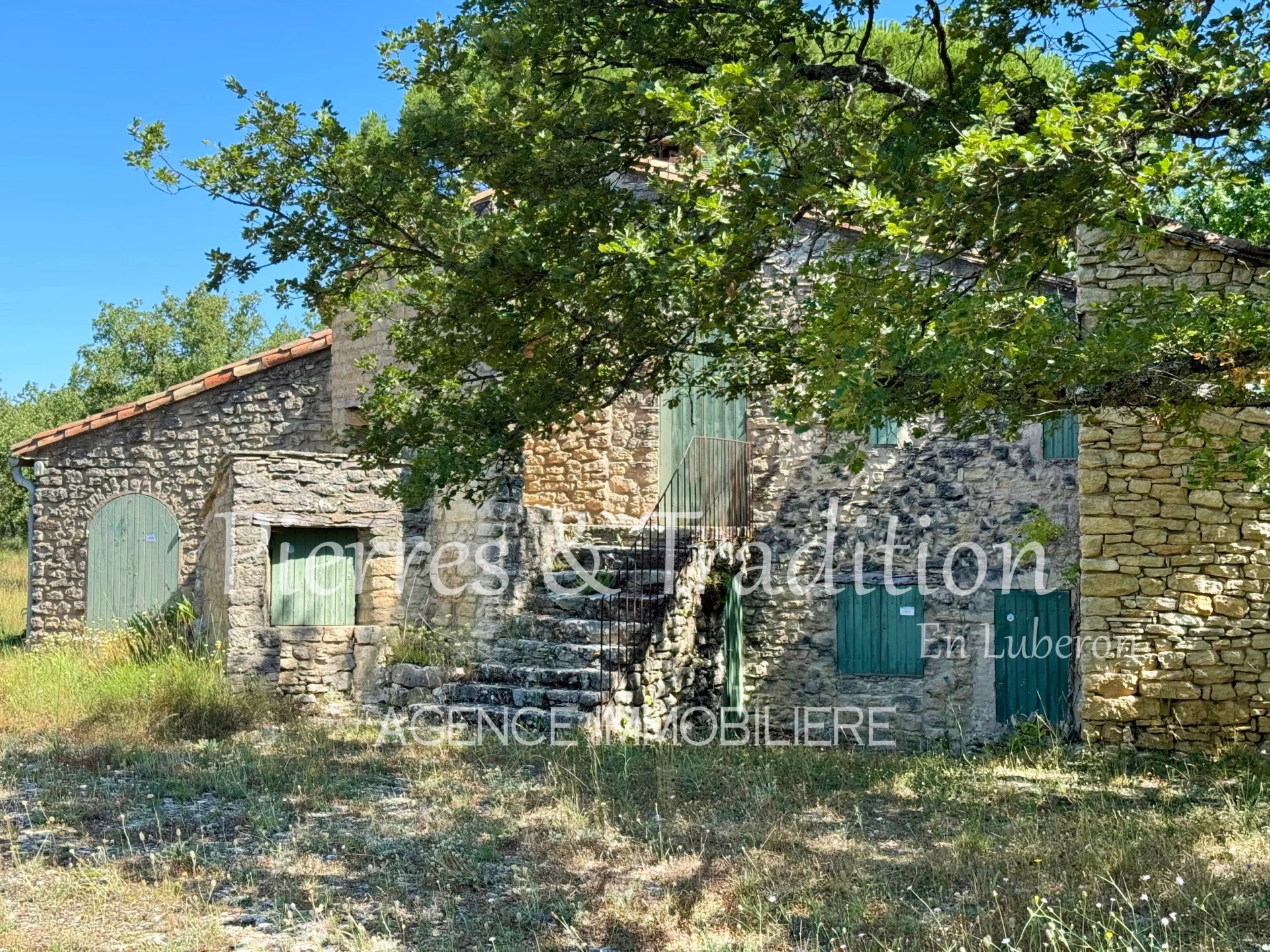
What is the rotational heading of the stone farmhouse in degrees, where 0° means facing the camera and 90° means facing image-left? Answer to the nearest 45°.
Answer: approximately 0°
